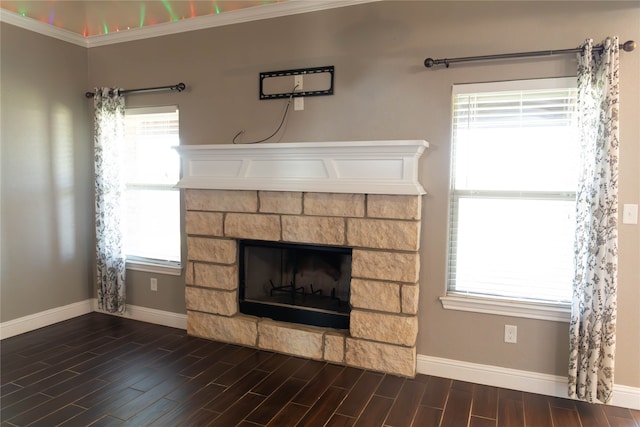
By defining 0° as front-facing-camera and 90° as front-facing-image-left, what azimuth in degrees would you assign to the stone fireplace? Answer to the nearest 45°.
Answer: approximately 45°

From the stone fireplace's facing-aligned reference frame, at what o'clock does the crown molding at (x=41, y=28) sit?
The crown molding is roughly at 2 o'clock from the stone fireplace.

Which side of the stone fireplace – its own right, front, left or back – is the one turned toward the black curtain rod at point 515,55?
left

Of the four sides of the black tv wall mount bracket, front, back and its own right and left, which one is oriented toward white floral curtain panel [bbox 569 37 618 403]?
left

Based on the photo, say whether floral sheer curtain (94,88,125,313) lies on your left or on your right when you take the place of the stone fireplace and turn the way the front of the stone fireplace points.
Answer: on your right

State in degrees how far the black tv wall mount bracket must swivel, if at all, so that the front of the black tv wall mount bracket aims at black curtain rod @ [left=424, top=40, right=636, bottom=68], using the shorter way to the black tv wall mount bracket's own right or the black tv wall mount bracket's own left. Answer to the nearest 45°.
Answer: approximately 90° to the black tv wall mount bracket's own left

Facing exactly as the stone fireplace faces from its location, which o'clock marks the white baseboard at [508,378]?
The white baseboard is roughly at 8 o'clock from the stone fireplace.

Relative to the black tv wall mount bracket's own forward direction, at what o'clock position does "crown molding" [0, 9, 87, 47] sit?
The crown molding is roughly at 2 o'clock from the black tv wall mount bracket.

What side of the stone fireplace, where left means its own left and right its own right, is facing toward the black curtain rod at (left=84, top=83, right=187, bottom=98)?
right

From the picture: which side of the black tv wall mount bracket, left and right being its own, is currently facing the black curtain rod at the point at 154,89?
right

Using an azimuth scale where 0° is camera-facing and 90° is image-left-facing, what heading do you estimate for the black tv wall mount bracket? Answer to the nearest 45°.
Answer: approximately 45°
